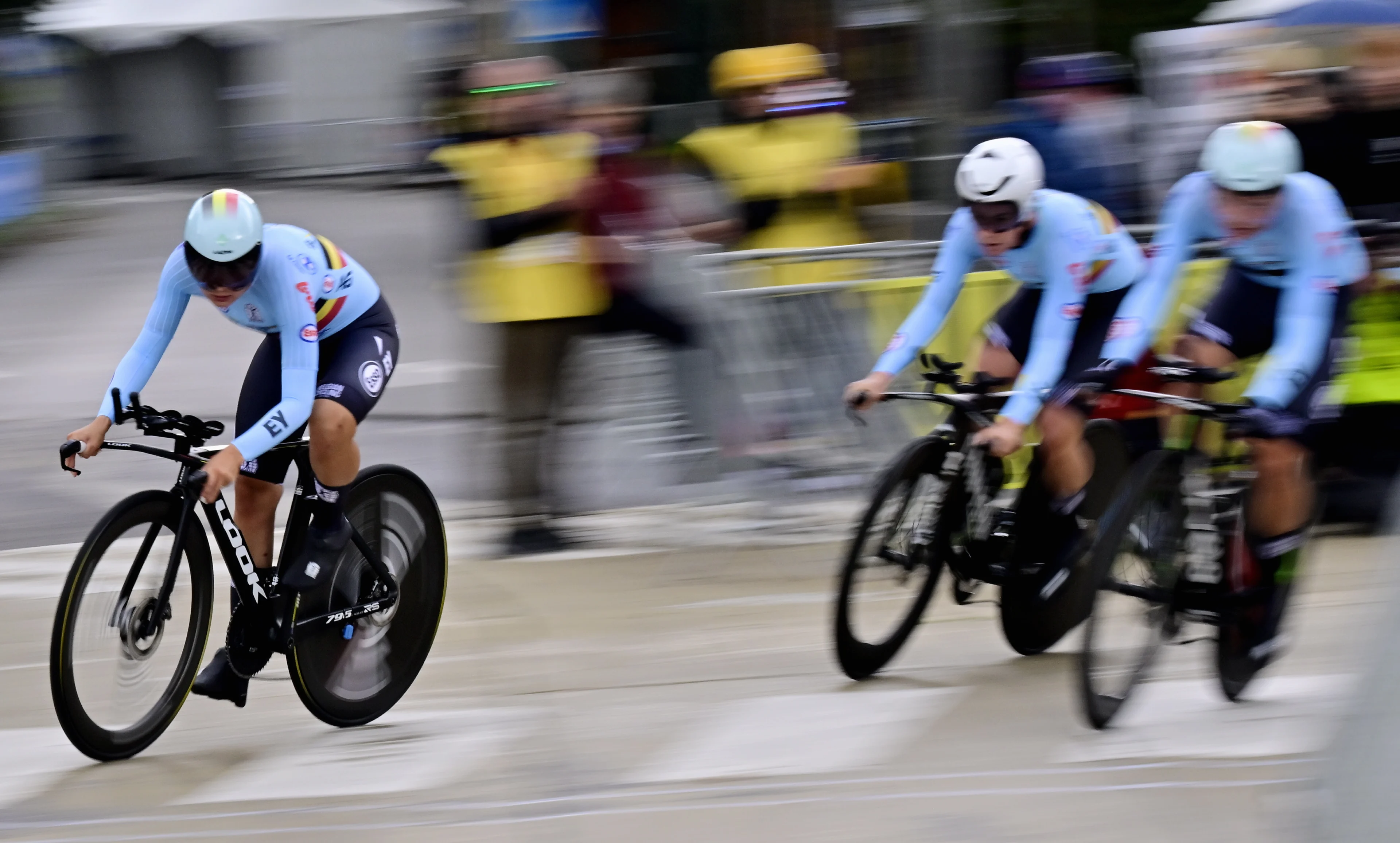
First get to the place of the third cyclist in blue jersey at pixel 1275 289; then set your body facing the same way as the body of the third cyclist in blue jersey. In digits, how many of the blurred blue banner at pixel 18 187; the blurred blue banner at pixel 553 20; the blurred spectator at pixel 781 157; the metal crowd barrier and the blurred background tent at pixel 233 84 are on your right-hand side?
5

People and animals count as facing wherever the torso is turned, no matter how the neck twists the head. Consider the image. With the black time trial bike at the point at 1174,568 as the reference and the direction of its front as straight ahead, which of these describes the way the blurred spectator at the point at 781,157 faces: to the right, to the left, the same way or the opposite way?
to the left

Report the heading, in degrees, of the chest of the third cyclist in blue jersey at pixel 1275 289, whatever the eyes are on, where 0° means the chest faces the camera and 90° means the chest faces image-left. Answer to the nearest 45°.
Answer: approximately 45°

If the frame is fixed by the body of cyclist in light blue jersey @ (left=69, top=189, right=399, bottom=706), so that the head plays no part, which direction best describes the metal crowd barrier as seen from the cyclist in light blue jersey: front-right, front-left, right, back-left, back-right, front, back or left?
back

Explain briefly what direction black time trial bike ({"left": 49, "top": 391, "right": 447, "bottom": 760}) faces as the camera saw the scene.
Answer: facing the viewer and to the left of the viewer

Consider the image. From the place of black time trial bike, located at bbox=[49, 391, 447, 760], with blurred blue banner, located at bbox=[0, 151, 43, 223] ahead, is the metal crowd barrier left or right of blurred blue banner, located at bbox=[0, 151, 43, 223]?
right

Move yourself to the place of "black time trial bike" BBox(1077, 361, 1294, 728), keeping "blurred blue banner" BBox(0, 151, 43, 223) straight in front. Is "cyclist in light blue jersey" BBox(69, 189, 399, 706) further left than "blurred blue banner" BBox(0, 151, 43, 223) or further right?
left

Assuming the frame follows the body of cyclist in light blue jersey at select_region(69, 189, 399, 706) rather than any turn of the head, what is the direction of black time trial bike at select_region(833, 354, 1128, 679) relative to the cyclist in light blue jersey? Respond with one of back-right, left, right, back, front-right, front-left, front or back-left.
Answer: back-left

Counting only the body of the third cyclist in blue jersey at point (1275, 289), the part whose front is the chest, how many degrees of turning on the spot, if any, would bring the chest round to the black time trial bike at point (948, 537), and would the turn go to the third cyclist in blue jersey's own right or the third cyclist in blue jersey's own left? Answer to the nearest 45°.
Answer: approximately 45° to the third cyclist in blue jersey's own right

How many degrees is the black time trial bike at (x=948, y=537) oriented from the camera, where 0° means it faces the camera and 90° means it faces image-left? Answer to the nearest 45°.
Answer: approximately 45°

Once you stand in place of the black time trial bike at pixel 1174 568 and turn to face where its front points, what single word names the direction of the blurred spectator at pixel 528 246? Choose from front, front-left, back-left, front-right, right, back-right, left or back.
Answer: right

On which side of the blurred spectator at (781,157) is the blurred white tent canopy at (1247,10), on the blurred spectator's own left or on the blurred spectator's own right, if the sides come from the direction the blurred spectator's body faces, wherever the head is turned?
on the blurred spectator's own left

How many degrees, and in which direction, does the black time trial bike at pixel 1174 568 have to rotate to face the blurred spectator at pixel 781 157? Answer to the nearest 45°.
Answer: approximately 90° to its right

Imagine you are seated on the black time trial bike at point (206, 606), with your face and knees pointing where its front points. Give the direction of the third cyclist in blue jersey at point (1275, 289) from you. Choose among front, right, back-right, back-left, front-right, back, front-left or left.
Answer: back-left

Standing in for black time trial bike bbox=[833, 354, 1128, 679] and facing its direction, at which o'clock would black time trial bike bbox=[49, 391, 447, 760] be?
black time trial bike bbox=[49, 391, 447, 760] is roughly at 1 o'clock from black time trial bike bbox=[833, 354, 1128, 679].
